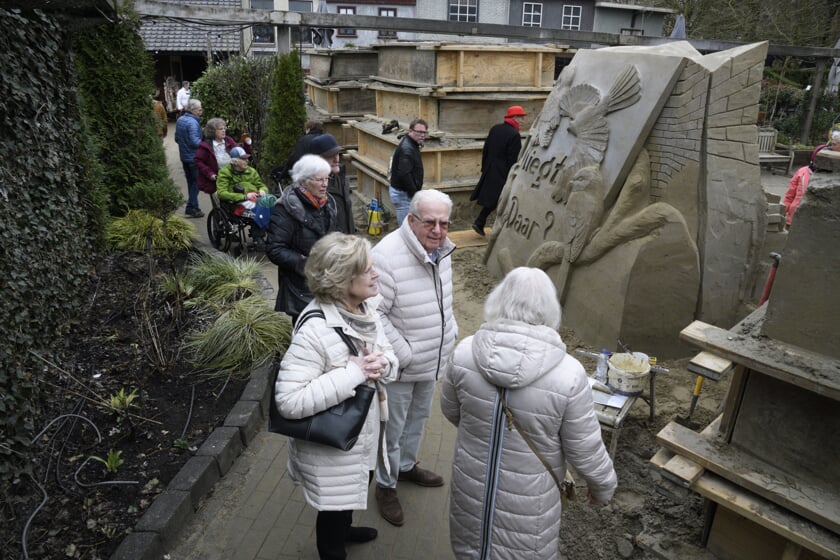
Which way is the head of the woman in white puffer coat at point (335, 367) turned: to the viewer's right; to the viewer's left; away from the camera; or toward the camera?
to the viewer's right

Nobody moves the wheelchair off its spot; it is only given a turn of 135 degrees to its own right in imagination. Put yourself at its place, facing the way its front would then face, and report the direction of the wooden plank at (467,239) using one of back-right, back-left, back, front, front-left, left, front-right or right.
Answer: back

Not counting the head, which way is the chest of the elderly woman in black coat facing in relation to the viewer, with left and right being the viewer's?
facing the viewer and to the right of the viewer

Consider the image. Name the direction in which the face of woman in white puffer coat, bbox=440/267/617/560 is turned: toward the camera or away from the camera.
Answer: away from the camera

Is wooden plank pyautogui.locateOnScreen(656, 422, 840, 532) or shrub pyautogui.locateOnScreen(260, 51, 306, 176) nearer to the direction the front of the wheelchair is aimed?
the wooden plank

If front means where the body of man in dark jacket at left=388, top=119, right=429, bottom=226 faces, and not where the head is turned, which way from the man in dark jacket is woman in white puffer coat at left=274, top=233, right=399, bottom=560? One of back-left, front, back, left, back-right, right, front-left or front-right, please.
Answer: front-right

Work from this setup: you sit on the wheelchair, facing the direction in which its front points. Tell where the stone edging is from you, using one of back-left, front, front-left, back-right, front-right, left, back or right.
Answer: front-right

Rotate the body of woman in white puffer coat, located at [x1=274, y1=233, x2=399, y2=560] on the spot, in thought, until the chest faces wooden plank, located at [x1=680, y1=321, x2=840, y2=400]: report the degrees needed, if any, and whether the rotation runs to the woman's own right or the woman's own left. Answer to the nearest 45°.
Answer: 0° — they already face it

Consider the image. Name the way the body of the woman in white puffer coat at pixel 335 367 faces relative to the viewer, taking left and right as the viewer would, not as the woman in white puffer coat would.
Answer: facing to the right of the viewer

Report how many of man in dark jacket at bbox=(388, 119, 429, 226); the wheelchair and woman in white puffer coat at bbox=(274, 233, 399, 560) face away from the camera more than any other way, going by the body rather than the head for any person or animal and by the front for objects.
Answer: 0

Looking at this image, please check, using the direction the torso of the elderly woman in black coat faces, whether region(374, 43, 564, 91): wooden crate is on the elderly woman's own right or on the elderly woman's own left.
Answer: on the elderly woman's own left

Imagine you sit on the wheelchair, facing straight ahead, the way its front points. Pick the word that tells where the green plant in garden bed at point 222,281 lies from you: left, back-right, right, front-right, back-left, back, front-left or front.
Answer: front-right

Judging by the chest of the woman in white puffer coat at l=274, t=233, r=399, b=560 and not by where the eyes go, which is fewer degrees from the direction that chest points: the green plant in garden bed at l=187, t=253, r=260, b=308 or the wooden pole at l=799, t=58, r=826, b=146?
the wooden pole

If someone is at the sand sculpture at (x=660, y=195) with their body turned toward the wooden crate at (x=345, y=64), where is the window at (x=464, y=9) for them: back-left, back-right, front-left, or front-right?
front-right

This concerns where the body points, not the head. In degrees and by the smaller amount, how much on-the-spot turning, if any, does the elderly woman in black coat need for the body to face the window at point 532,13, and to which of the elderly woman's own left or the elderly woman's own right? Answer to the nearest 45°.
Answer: approximately 90° to the elderly woman's own left
